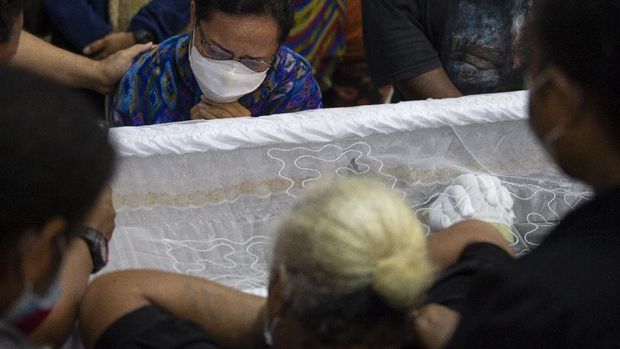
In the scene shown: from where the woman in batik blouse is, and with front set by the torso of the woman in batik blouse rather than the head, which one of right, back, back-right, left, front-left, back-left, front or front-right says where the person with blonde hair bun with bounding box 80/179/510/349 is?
front

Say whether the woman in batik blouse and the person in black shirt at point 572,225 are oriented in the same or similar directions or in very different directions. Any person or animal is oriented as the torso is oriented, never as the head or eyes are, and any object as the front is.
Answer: very different directions

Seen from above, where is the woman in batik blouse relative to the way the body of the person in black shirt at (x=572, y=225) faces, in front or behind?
in front

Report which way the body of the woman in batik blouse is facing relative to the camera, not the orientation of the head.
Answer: toward the camera

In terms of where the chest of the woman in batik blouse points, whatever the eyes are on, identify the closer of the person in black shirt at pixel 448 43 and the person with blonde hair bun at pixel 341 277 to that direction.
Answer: the person with blonde hair bun

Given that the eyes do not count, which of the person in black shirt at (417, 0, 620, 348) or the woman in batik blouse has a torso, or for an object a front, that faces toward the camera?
the woman in batik blouse

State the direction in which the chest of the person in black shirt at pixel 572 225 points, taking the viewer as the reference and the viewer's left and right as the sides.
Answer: facing away from the viewer and to the left of the viewer

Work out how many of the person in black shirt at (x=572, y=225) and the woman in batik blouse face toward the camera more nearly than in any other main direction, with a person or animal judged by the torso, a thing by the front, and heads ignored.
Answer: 1

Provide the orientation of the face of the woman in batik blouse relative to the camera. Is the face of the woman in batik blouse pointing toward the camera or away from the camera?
toward the camera

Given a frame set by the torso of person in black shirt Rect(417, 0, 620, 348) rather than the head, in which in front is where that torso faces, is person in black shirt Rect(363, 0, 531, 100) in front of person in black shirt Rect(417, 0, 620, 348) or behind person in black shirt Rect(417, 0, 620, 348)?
in front

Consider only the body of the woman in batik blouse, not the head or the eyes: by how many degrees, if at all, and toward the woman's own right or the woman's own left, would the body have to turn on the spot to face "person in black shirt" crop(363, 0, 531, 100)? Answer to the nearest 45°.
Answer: approximately 90° to the woman's own left
